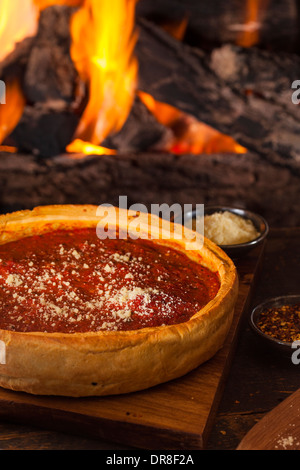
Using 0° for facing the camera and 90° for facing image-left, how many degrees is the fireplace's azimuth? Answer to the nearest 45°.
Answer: approximately 0°

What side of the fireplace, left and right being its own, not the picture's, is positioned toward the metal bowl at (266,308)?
front

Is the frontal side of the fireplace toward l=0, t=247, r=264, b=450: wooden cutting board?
yes
